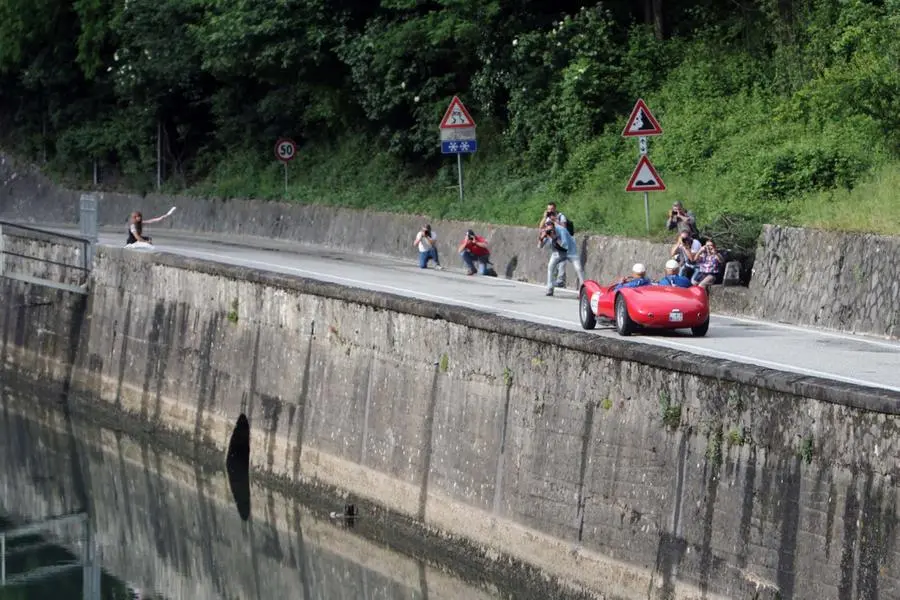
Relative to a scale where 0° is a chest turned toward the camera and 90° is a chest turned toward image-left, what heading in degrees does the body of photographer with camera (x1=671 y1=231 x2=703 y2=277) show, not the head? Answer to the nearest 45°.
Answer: approximately 45°

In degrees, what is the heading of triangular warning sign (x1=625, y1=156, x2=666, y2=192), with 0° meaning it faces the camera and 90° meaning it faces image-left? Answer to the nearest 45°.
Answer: approximately 0°

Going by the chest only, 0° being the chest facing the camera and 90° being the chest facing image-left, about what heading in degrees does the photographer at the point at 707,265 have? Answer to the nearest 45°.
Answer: approximately 45°
